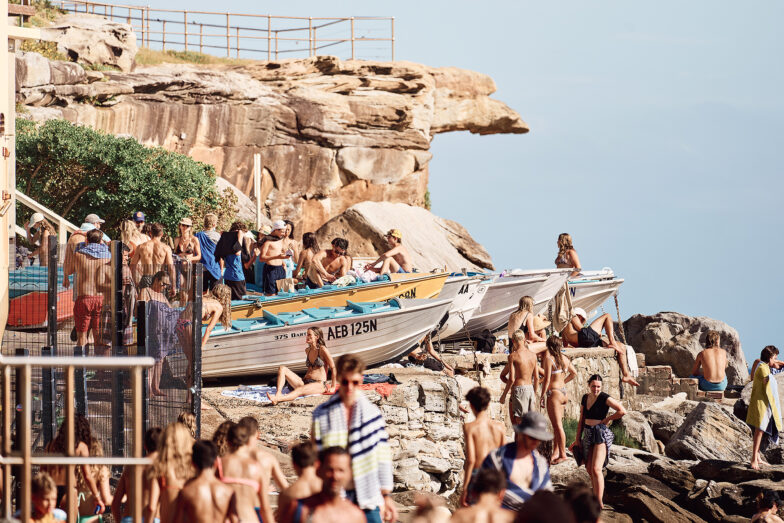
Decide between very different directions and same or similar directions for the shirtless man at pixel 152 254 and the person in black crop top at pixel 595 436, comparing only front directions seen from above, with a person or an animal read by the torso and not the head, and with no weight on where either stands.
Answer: very different directions

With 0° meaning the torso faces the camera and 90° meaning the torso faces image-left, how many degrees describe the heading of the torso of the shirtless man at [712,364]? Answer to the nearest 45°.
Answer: approximately 180°

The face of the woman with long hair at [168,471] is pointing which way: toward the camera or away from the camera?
away from the camera

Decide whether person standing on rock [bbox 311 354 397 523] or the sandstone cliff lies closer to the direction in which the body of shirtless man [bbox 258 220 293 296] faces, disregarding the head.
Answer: the person standing on rock

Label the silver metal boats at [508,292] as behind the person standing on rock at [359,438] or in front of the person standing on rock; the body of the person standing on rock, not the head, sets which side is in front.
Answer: behind

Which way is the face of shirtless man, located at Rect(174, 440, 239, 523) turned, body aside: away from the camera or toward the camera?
away from the camera

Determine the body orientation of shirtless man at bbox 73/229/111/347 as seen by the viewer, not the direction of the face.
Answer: away from the camera

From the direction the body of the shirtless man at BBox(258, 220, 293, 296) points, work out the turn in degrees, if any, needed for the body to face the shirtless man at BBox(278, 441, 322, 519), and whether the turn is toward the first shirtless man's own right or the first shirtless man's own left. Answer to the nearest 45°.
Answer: approximately 45° to the first shirtless man's own right

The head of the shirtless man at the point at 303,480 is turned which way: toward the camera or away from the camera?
away from the camera

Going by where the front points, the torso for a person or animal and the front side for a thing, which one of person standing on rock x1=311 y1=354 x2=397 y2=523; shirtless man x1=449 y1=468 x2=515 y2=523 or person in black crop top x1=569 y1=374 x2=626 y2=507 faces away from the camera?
the shirtless man

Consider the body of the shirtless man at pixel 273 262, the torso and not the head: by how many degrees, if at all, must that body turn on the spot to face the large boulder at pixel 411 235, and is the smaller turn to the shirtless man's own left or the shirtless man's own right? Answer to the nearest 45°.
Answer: approximately 135° to the shirtless man's own left

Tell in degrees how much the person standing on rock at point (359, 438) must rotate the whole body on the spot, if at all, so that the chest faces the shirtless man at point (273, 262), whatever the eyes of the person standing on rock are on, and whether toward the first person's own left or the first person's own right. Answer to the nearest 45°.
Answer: approximately 180°
